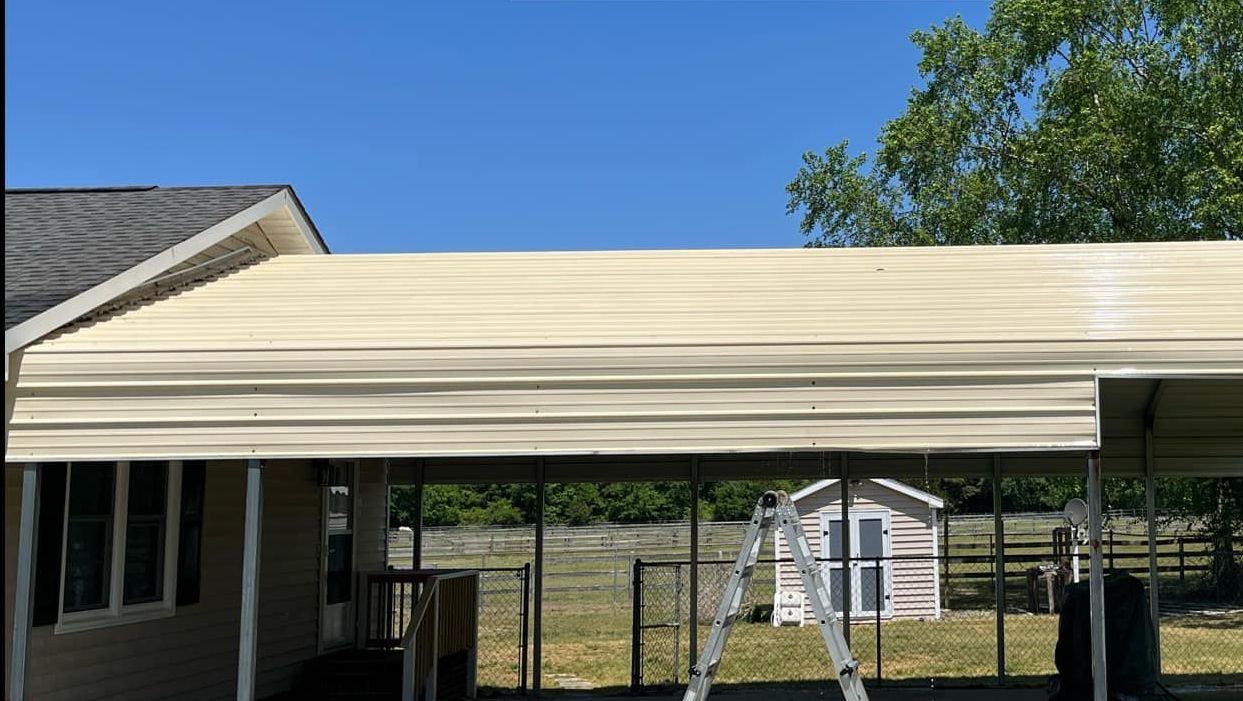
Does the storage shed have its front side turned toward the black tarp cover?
yes

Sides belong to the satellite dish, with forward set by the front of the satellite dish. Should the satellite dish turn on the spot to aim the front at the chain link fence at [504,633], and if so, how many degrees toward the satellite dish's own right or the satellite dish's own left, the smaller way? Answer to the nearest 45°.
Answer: approximately 90° to the satellite dish's own right

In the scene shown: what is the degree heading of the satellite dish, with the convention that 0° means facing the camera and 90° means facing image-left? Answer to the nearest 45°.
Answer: approximately 45°

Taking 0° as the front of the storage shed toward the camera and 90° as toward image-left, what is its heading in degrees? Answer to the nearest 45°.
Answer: approximately 0°

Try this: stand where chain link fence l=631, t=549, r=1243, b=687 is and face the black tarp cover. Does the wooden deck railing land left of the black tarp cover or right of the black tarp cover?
right

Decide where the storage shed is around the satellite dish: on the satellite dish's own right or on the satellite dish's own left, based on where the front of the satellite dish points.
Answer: on the satellite dish's own right

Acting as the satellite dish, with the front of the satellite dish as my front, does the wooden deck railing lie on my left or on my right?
on my right

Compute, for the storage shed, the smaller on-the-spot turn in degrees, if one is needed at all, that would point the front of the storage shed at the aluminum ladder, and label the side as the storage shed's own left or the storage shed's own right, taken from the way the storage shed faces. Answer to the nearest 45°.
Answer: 0° — it already faces it
